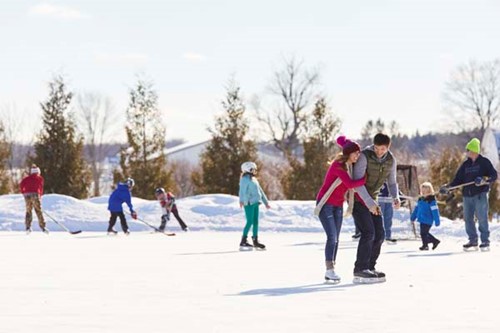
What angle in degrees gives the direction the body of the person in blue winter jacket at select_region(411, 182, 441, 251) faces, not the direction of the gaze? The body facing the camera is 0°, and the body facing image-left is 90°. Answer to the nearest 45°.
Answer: approximately 45°

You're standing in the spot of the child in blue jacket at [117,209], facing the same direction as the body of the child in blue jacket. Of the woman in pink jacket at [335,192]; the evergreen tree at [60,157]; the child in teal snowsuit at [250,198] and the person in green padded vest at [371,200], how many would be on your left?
1

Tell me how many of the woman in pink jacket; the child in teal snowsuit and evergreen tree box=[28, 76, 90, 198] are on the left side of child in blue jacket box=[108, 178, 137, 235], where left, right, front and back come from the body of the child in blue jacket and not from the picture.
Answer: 1

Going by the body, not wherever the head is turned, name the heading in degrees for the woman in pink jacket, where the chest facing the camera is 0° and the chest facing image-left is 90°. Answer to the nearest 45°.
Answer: approximately 315°

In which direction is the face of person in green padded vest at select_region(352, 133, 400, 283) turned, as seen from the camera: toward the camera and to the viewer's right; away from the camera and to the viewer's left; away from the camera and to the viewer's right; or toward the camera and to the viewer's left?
toward the camera and to the viewer's left

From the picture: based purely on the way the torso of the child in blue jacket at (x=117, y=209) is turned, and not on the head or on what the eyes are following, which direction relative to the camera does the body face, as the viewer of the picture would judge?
to the viewer's right

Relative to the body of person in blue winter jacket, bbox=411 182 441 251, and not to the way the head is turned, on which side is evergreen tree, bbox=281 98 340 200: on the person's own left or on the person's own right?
on the person's own right

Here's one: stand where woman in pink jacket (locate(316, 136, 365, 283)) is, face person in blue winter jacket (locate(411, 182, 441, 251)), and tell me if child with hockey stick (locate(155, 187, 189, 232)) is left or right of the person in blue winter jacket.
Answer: left

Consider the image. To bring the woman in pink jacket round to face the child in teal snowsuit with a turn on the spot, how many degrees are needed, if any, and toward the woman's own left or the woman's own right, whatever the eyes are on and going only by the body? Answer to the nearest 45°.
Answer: approximately 135° to the woman's own left
